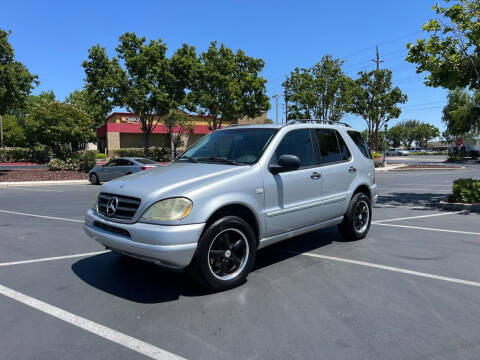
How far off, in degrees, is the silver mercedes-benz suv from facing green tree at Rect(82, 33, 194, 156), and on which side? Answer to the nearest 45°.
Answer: approximately 135° to its right

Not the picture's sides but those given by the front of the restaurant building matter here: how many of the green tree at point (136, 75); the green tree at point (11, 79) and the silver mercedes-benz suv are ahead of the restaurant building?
3

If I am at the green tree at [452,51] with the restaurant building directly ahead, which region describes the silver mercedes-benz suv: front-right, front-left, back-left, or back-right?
back-left

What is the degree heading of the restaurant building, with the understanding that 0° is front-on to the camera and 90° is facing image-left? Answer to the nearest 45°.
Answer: approximately 0°

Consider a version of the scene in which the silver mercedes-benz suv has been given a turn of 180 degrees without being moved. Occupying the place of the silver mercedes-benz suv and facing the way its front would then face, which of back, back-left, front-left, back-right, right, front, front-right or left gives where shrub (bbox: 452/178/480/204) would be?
front

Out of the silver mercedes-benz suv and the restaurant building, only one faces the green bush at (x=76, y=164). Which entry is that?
the restaurant building

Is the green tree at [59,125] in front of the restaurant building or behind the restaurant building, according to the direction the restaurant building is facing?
in front

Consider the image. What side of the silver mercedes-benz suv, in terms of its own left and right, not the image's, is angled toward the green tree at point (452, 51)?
back

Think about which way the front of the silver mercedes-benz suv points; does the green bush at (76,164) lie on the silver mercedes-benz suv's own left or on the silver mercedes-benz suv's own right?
on the silver mercedes-benz suv's own right

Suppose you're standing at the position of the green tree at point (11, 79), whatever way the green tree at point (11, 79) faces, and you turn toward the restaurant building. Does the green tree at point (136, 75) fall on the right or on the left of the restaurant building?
right

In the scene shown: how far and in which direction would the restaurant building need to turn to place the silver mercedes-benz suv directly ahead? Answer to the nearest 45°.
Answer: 0° — it already faces it

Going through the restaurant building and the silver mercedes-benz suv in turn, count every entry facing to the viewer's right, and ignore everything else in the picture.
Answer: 0

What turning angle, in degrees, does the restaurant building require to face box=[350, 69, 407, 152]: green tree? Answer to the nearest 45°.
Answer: approximately 45° to its left

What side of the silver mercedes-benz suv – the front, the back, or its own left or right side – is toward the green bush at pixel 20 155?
right

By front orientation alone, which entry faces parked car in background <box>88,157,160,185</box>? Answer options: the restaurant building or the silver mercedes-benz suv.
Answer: the restaurant building

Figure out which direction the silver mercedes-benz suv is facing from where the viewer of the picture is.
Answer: facing the viewer and to the left of the viewer
